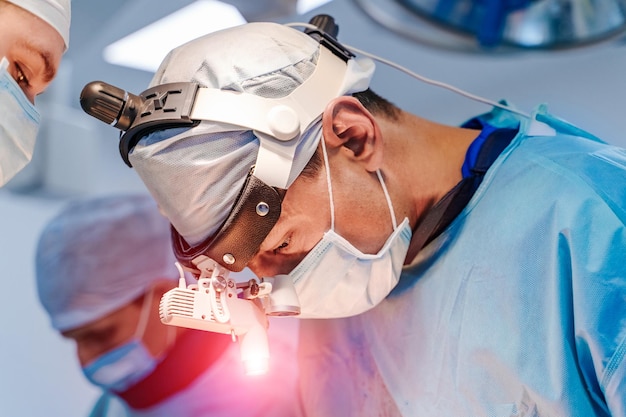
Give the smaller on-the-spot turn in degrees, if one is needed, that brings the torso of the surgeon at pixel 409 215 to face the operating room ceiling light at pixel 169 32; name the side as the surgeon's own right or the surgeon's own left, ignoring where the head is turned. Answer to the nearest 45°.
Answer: approximately 45° to the surgeon's own right

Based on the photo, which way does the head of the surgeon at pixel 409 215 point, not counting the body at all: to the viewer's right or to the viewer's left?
to the viewer's left

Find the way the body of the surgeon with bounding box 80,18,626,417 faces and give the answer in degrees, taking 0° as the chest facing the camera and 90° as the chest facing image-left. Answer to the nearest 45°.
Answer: approximately 90°
